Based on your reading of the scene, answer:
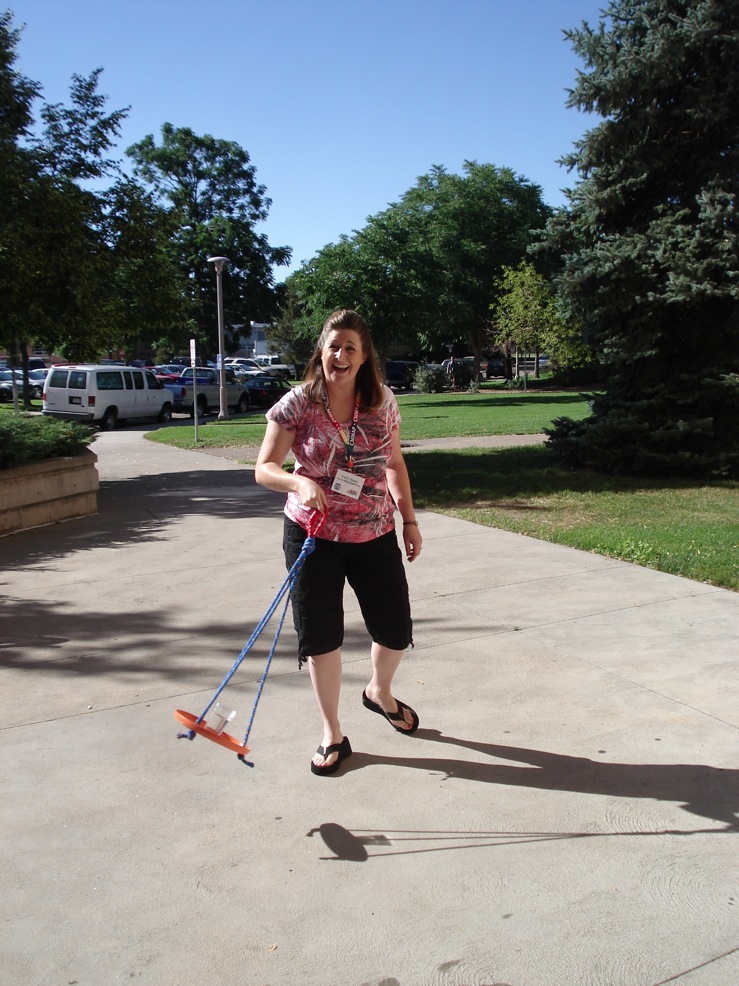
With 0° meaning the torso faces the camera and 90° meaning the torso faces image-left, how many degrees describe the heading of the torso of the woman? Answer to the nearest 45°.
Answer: approximately 0°

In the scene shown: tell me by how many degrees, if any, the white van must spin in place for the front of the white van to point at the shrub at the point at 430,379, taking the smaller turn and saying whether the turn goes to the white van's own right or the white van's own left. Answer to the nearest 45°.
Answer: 0° — it already faces it

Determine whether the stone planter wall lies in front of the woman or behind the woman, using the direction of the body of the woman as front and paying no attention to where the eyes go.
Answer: behind

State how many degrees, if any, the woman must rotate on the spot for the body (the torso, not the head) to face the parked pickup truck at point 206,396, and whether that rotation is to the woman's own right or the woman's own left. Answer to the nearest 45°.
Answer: approximately 180°

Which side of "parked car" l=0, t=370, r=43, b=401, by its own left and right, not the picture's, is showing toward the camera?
right

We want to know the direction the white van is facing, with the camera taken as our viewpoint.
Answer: facing away from the viewer and to the right of the viewer
